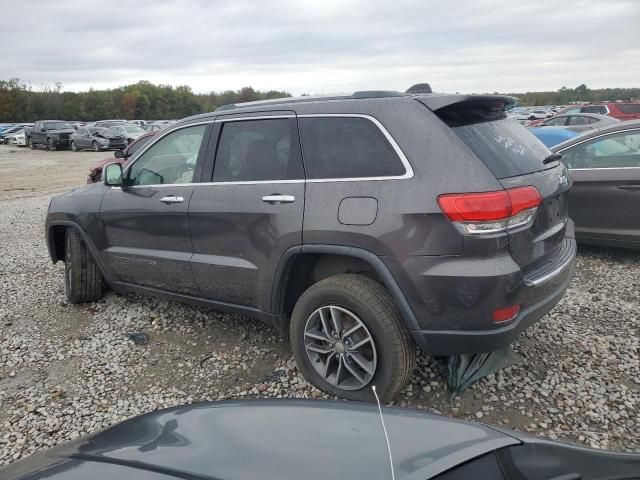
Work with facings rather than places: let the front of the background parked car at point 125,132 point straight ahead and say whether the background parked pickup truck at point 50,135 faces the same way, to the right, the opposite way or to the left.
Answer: the same way

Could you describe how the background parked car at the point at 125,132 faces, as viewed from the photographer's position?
facing the viewer and to the right of the viewer

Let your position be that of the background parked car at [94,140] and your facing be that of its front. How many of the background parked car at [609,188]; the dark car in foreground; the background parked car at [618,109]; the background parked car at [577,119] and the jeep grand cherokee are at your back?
0

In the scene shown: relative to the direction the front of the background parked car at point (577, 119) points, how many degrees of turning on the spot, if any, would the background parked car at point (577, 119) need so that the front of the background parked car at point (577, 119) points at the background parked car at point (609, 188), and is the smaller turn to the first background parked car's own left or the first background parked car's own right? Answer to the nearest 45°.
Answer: approximately 90° to the first background parked car's own left

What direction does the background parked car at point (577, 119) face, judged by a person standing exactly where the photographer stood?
facing to the left of the viewer

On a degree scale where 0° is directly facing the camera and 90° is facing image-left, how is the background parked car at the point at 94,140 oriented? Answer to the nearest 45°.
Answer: approximately 315°

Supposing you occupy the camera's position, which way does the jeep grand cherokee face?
facing away from the viewer and to the left of the viewer

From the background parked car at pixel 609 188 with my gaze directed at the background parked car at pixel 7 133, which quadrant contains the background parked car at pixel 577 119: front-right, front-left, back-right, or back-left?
front-right
